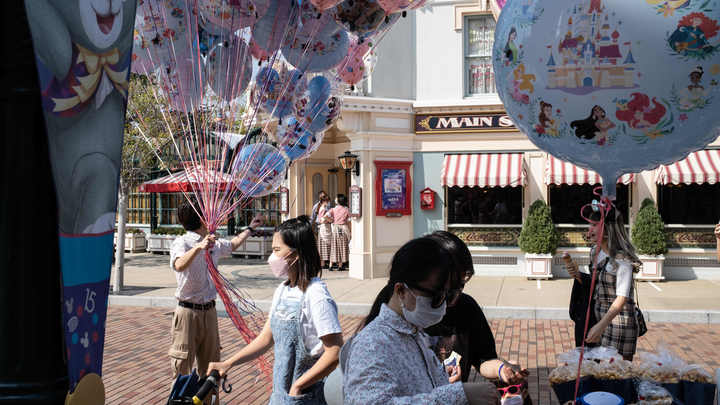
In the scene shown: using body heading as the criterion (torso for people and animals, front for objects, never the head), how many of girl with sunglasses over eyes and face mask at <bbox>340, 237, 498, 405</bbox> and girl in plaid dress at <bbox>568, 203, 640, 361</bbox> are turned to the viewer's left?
1

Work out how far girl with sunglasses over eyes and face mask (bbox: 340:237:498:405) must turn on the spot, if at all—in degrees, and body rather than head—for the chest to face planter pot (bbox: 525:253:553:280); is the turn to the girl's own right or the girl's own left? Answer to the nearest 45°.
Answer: approximately 135° to the girl's own left

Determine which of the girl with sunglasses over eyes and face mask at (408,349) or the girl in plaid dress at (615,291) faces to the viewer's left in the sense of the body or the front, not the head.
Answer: the girl in plaid dress at (615,291)

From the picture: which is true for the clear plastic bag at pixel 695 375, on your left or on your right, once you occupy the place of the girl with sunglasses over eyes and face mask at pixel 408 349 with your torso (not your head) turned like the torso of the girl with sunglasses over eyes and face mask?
on your left

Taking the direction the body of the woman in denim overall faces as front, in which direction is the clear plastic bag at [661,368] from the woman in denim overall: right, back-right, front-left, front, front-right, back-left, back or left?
back-left

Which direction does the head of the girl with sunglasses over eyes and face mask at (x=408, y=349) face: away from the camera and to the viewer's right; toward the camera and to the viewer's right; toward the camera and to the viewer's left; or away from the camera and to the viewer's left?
toward the camera and to the viewer's right

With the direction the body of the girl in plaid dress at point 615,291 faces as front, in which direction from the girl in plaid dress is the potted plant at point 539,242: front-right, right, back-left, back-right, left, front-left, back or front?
right

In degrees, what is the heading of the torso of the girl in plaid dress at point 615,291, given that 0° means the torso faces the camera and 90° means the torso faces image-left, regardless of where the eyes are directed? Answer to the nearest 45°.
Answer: approximately 90°

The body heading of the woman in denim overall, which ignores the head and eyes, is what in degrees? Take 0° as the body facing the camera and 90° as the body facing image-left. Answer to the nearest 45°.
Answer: approximately 45°

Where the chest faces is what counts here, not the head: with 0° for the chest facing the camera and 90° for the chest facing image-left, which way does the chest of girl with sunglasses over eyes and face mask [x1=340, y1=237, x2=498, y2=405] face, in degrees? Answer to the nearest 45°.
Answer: approximately 315°
